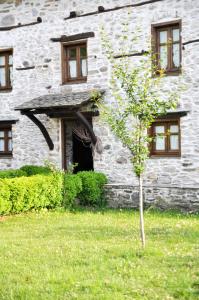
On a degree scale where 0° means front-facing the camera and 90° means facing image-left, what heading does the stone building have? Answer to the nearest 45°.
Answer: approximately 45°

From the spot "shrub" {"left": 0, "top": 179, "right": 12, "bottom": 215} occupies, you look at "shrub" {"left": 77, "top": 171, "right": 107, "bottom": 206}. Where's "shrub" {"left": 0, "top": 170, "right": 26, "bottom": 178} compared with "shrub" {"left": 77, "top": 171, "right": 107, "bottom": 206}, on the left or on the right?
left
